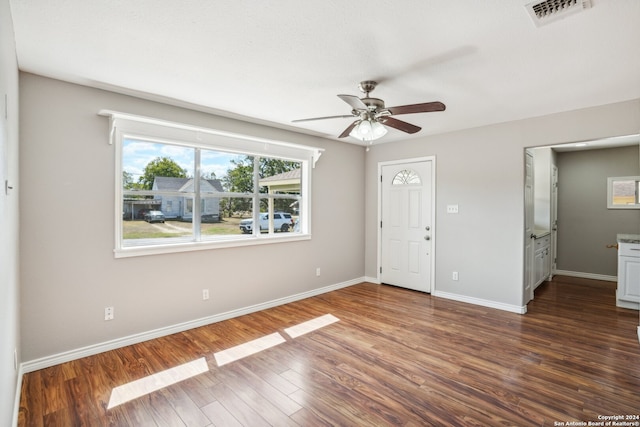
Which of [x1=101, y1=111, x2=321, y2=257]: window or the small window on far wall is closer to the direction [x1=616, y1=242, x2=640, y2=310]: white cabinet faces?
the window

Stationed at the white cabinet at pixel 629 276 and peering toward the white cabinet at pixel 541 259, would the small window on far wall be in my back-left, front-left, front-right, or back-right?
front-right

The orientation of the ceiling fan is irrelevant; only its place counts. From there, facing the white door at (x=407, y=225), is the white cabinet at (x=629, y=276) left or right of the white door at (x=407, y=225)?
right

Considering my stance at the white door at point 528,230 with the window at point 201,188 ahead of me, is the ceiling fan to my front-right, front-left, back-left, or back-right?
front-left

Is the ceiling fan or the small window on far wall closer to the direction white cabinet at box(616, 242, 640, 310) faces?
the ceiling fan

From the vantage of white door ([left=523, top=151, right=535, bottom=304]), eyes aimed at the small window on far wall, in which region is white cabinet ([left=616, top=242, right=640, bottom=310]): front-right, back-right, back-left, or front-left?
front-right

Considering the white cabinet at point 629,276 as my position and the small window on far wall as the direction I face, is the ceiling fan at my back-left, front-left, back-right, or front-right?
back-left

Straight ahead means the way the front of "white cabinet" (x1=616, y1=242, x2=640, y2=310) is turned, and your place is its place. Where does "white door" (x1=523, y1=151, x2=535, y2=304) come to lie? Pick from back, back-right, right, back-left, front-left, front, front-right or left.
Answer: front-right
